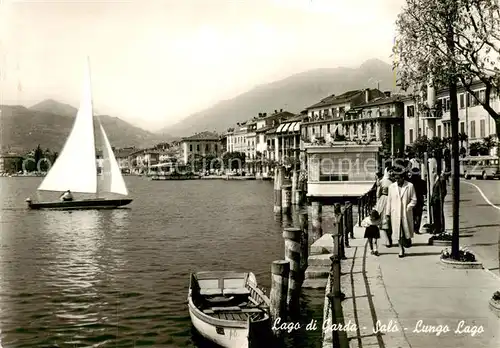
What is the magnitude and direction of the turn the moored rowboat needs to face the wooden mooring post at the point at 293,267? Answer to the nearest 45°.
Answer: approximately 90° to its left

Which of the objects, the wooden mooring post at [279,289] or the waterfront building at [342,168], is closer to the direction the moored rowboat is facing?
the wooden mooring post

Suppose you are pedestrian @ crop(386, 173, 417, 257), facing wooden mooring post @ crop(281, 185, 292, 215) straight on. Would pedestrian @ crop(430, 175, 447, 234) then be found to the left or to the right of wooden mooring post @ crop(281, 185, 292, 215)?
right

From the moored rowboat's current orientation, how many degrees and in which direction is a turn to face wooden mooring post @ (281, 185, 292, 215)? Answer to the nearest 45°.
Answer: approximately 135° to its left
